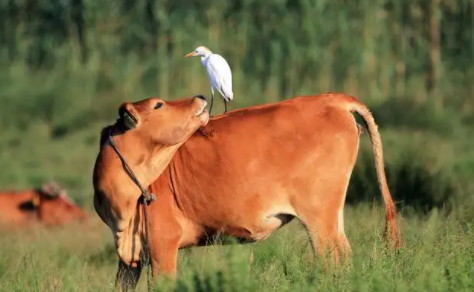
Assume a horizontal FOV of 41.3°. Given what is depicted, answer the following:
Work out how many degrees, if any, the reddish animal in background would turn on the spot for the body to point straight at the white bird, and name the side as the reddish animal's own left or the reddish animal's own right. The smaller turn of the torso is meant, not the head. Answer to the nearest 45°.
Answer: approximately 90° to the reddish animal's own right

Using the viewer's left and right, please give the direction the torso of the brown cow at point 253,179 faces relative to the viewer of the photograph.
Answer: facing to the left of the viewer

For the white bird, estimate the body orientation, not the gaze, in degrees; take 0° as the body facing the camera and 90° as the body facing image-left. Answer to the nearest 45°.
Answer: approximately 90°

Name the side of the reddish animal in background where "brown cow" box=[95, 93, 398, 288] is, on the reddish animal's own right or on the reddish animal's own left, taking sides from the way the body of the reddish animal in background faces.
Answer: on the reddish animal's own right

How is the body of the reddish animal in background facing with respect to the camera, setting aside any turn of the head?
to the viewer's right
